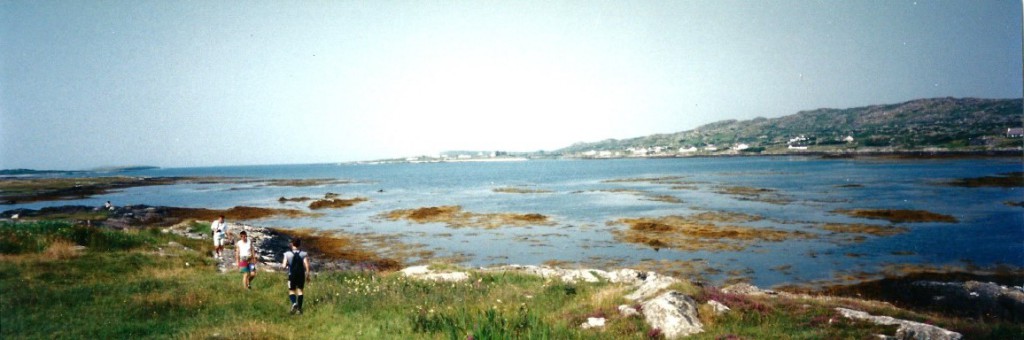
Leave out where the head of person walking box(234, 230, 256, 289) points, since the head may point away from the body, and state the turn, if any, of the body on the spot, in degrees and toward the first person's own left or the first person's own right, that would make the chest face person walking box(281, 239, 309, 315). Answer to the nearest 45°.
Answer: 0° — they already face them

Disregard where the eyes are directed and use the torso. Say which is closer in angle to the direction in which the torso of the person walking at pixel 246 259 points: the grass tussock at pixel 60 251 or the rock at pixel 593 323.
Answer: the rock

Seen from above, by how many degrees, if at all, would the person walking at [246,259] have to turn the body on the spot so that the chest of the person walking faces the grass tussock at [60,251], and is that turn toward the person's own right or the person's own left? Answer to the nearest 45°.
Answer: approximately 135° to the person's own right

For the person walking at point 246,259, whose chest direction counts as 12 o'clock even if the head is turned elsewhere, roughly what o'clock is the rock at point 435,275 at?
The rock is roughly at 9 o'clock from the person walking.

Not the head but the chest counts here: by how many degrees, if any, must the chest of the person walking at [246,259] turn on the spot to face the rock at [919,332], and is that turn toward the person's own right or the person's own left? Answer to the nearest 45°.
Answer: approximately 45° to the person's own left

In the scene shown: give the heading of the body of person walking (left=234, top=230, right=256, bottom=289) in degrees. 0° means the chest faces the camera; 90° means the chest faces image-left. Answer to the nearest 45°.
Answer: approximately 0°

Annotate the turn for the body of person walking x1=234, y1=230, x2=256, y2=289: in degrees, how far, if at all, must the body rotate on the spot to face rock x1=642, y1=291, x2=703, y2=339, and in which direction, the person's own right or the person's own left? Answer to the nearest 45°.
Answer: approximately 45° to the person's own left

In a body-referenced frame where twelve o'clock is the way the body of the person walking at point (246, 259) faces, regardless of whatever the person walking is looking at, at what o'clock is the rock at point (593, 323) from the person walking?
The rock is roughly at 11 o'clock from the person walking.
